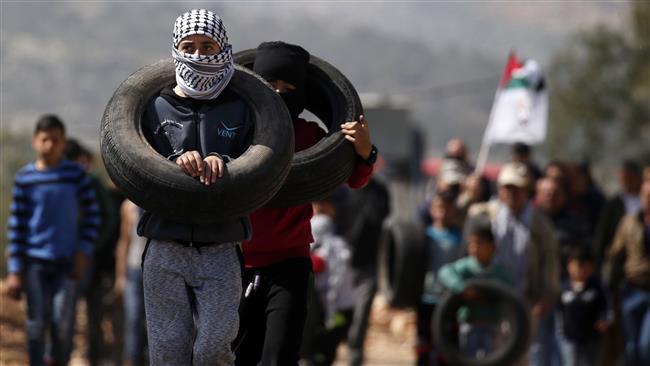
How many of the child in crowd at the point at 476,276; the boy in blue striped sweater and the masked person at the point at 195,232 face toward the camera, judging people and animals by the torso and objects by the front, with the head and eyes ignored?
3

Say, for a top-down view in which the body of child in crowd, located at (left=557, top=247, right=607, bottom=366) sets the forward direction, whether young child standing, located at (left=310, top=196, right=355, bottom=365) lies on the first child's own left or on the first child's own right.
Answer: on the first child's own right

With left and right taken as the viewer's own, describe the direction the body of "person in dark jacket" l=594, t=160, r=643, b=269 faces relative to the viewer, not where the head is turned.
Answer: facing the viewer

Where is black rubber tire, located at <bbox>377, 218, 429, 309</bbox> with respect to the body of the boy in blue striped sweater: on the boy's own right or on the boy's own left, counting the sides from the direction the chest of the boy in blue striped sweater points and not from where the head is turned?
on the boy's own left

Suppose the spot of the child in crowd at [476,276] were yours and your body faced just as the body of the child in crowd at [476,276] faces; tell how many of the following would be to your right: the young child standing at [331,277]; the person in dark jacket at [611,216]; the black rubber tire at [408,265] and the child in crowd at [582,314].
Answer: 2
